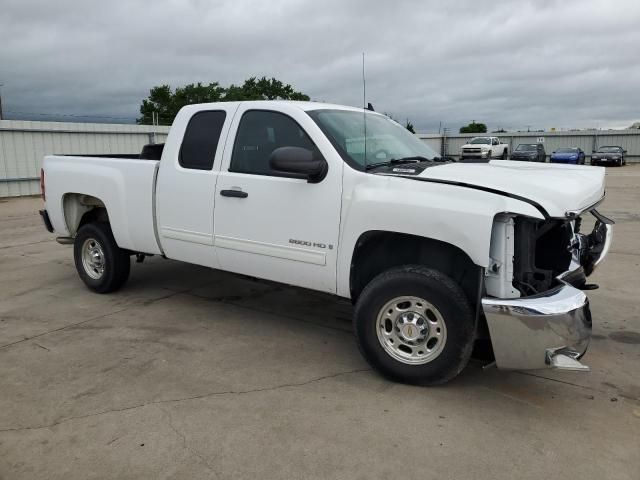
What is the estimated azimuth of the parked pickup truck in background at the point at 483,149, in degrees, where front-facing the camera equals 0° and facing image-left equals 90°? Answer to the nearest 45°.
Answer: approximately 45°

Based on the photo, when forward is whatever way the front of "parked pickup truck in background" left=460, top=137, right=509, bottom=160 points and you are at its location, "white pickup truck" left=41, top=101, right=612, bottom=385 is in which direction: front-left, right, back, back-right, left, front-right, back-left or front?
front-left

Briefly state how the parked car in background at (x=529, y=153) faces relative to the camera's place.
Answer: facing the viewer and to the left of the viewer

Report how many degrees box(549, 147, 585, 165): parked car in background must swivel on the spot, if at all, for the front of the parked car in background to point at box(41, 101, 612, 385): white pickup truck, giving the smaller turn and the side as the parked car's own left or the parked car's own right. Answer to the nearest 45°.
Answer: approximately 45° to the parked car's own left

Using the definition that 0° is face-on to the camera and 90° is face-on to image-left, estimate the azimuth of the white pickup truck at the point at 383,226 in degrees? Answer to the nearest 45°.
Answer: approximately 315°

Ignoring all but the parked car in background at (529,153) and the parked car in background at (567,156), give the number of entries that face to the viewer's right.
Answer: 0

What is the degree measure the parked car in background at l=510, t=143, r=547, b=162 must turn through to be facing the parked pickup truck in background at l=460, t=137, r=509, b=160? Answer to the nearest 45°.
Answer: approximately 45° to its right

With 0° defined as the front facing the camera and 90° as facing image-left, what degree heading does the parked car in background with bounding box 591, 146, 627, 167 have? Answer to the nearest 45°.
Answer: approximately 45°
